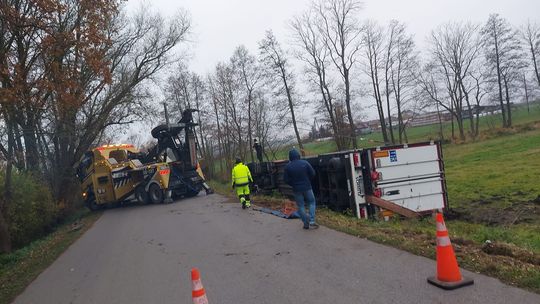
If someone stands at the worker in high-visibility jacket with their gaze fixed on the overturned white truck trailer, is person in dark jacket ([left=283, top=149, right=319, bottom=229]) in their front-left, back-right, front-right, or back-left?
front-right

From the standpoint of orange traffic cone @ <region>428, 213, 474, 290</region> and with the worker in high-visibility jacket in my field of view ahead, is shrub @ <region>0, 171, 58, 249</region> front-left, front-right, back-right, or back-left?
front-left

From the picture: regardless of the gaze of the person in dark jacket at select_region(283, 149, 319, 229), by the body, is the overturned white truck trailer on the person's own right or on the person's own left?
on the person's own right

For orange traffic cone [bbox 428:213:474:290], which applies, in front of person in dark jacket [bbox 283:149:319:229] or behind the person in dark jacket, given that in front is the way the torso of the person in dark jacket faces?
behind

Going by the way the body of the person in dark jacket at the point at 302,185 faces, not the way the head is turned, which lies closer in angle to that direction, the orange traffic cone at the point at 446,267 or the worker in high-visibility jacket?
the worker in high-visibility jacket

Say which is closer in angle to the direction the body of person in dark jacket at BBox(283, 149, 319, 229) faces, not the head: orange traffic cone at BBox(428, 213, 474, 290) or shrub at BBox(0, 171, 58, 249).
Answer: the shrub

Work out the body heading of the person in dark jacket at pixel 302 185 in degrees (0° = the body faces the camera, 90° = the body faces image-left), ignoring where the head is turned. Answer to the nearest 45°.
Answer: approximately 180°

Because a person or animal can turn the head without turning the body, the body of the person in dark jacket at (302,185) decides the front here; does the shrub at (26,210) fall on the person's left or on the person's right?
on the person's left

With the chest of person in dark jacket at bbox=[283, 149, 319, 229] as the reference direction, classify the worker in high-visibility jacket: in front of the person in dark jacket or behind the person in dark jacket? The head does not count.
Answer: in front
